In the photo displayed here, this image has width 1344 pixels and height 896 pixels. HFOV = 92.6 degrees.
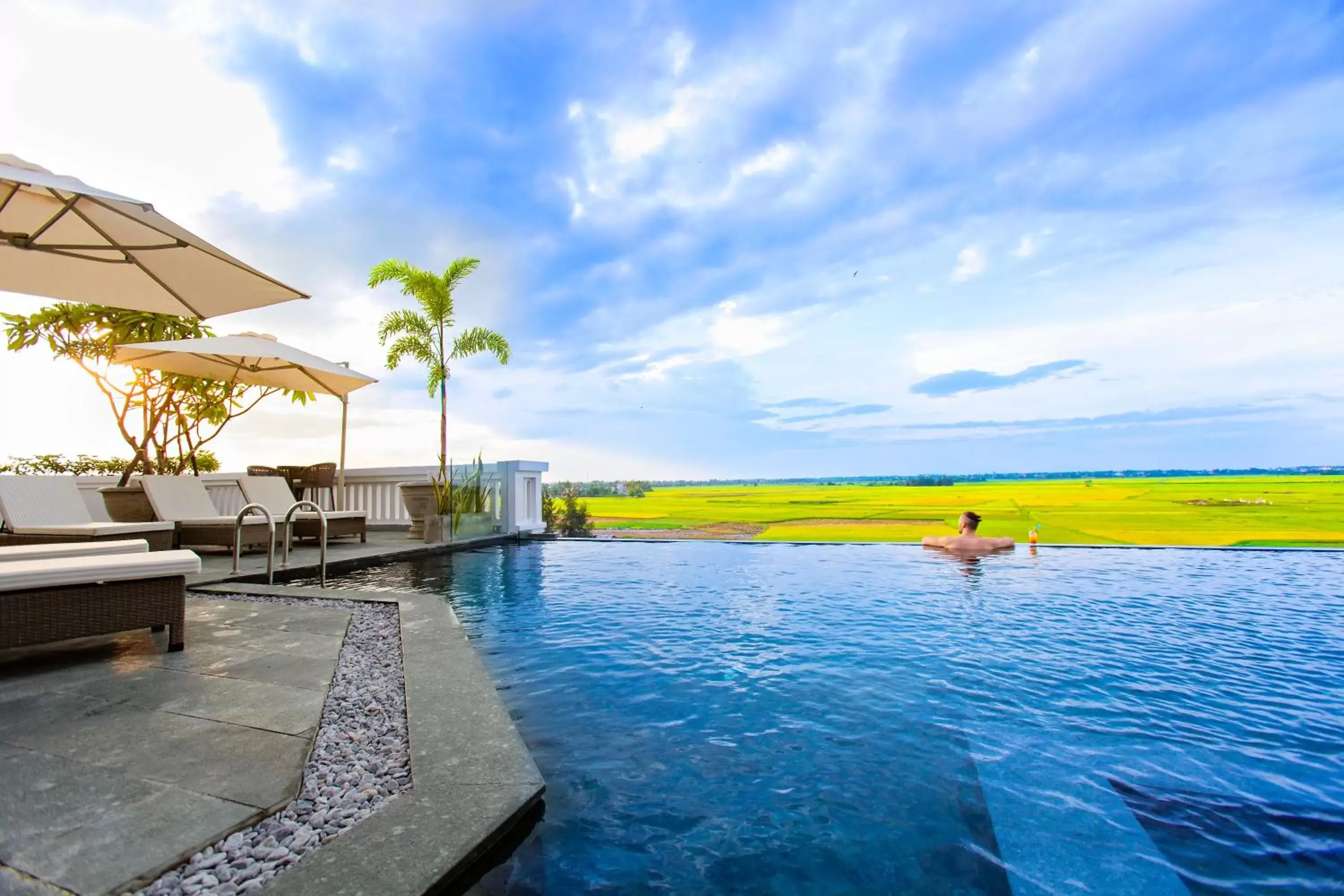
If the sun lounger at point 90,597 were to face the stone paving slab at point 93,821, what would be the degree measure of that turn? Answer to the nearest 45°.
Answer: approximately 90° to its right

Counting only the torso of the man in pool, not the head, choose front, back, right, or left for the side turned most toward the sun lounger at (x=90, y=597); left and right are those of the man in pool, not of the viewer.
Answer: back

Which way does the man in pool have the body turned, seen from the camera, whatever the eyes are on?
away from the camera

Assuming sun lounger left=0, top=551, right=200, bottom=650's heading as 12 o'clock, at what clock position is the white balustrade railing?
The white balustrade railing is roughly at 10 o'clock from the sun lounger.

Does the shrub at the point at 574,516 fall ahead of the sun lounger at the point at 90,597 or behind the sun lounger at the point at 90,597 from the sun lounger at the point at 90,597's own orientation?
ahead

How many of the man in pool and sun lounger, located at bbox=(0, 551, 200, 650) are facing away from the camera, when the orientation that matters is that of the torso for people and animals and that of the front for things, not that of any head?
1

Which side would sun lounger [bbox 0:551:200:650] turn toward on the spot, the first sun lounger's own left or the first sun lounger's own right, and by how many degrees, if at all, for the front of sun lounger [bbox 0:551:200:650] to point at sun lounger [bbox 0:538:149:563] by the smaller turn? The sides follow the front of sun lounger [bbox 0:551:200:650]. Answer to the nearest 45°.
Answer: approximately 90° to the first sun lounger's own left

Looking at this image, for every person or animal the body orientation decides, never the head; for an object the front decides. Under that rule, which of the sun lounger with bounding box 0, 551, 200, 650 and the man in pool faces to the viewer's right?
the sun lounger

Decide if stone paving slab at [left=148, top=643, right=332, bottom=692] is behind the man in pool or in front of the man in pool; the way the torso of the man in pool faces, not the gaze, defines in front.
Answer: behind

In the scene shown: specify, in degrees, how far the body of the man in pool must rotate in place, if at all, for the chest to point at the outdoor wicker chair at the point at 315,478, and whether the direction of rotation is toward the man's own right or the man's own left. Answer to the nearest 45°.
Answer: approximately 135° to the man's own left

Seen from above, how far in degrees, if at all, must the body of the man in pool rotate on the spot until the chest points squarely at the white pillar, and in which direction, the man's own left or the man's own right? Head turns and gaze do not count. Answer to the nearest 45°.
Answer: approximately 90° to the man's own left

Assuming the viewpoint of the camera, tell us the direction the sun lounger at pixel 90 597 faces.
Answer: facing to the right of the viewer
